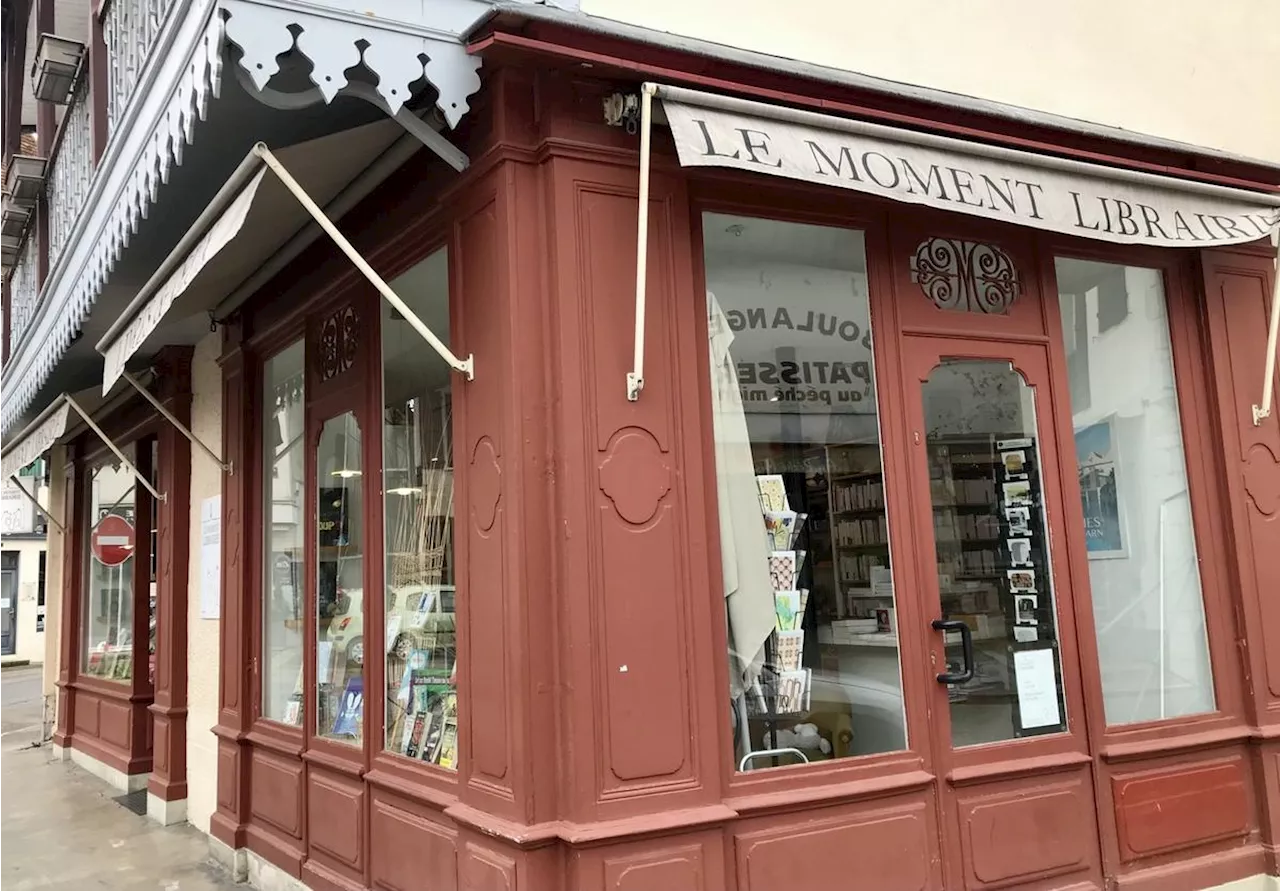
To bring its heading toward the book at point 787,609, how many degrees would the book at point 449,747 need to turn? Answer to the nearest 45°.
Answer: approximately 135° to its left

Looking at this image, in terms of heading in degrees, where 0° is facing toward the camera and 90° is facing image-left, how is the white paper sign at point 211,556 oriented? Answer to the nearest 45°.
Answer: approximately 45°

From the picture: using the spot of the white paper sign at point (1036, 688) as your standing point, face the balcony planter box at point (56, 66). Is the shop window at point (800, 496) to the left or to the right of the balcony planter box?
left

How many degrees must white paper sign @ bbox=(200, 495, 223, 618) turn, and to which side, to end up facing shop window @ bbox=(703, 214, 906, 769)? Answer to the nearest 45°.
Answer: approximately 90° to its left

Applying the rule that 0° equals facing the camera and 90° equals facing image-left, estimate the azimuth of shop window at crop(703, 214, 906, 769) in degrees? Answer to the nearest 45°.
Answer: approximately 315°

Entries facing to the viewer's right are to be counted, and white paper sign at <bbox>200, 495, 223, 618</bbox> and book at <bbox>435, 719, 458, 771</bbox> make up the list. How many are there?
0
